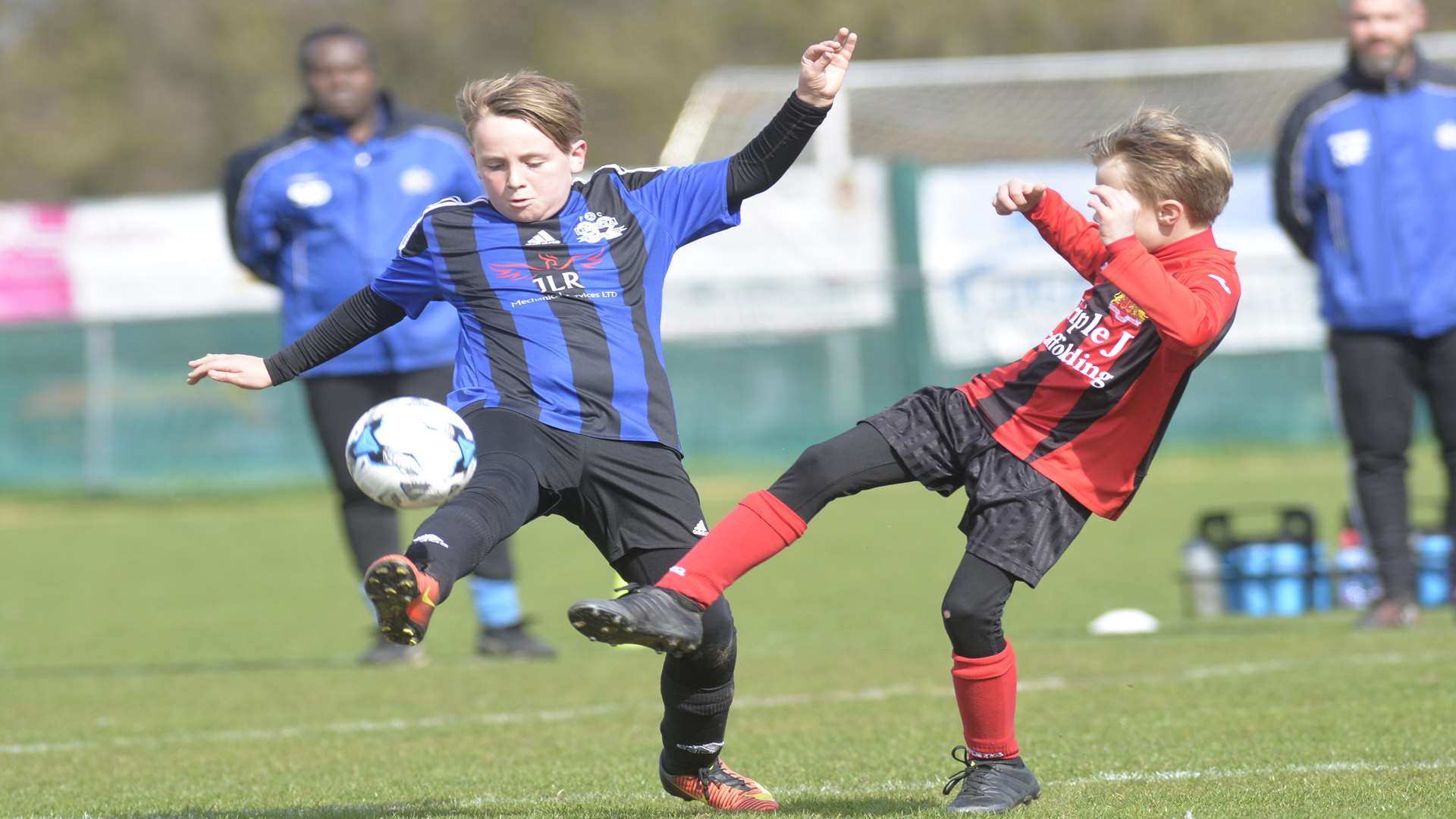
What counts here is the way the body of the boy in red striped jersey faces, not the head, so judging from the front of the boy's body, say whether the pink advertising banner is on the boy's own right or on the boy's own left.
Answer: on the boy's own right

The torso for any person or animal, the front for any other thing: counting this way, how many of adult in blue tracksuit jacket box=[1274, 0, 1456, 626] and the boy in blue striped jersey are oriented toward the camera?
2

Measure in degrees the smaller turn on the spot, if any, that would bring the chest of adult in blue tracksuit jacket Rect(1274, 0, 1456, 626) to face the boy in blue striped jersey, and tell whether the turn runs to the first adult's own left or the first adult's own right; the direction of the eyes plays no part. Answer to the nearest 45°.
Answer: approximately 45° to the first adult's own right

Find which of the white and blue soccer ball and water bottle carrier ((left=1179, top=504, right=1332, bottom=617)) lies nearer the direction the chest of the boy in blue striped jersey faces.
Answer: the white and blue soccer ball

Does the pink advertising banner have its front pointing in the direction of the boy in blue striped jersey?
yes

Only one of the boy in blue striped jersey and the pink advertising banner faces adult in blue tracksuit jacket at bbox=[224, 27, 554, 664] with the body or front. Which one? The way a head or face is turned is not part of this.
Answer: the pink advertising banner

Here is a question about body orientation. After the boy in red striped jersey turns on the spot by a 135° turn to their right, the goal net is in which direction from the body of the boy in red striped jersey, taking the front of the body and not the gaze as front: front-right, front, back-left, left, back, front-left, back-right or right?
front

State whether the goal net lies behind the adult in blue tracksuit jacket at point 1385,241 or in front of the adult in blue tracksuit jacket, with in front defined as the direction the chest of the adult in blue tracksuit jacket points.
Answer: behind

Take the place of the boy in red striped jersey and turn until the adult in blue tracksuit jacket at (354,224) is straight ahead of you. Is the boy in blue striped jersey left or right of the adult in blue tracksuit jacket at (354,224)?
left

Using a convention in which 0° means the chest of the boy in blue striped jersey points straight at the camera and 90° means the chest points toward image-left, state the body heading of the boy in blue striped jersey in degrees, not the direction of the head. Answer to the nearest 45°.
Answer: approximately 0°

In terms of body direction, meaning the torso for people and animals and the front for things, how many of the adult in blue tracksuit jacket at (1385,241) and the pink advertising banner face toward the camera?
2

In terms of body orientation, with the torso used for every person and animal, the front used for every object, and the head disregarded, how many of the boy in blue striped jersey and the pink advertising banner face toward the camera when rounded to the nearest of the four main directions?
2
